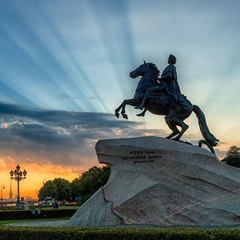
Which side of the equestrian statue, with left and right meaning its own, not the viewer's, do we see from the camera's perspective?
left
